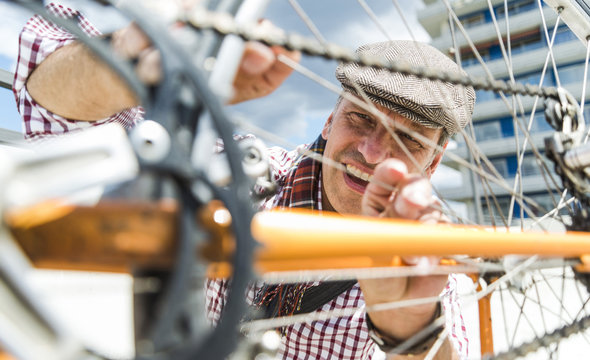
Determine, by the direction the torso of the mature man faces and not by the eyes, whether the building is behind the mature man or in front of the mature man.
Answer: behind

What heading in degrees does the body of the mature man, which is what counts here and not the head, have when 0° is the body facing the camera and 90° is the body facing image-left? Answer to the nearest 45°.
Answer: approximately 0°
